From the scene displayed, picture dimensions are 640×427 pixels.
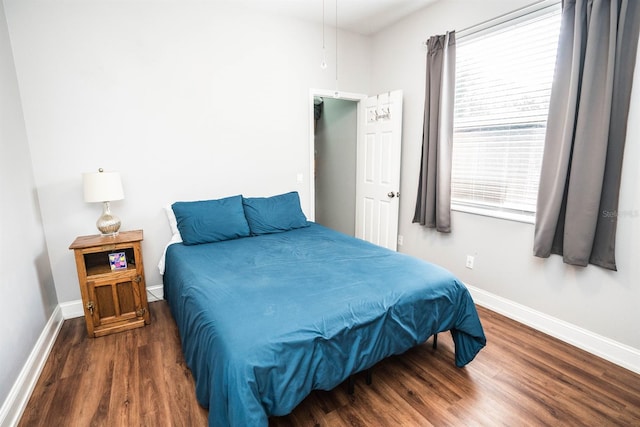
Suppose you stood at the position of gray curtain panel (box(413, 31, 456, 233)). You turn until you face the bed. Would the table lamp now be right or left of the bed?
right

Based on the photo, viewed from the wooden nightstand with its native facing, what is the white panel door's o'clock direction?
The white panel door is roughly at 9 o'clock from the wooden nightstand.

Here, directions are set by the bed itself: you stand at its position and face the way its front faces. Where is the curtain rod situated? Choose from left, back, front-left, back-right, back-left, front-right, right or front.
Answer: left

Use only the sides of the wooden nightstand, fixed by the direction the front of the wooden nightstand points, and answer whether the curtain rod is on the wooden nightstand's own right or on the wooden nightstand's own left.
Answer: on the wooden nightstand's own left

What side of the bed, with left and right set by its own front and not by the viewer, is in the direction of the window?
left

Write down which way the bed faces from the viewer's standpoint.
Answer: facing the viewer and to the right of the viewer

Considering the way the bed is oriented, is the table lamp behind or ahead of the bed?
behind

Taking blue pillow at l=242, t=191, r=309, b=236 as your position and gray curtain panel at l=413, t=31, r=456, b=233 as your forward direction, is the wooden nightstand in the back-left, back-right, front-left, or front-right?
back-right

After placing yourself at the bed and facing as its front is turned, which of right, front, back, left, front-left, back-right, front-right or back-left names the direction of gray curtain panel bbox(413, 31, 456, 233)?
left

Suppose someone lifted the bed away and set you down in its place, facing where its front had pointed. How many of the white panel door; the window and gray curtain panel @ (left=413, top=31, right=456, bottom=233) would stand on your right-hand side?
0

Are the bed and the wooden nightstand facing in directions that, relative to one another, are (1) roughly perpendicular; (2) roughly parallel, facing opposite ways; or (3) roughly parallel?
roughly parallel

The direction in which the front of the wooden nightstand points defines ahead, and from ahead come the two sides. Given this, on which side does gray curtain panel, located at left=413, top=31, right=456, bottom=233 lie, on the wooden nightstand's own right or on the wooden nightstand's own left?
on the wooden nightstand's own left

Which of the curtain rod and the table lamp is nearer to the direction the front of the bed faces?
the curtain rod

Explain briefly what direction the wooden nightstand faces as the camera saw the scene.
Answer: facing the viewer

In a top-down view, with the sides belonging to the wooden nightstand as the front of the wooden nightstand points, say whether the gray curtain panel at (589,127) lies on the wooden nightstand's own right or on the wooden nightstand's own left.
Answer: on the wooden nightstand's own left

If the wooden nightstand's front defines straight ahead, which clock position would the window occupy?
The window is roughly at 10 o'clock from the wooden nightstand.

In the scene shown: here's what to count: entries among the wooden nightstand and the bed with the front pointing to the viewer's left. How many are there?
0
